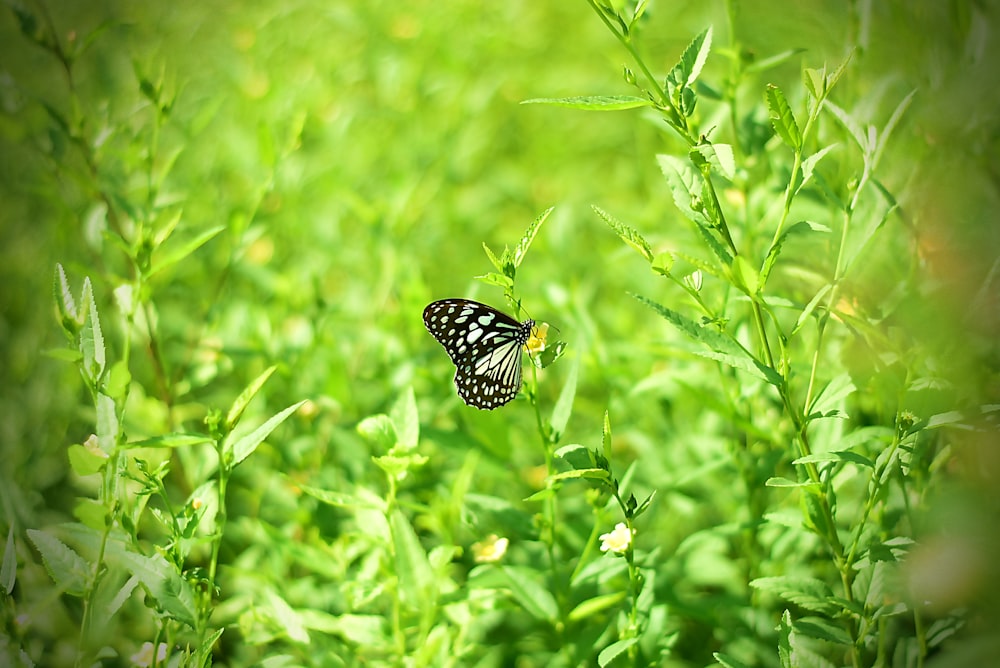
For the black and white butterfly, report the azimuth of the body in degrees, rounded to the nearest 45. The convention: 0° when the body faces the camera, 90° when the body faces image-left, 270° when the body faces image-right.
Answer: approximately 270°
